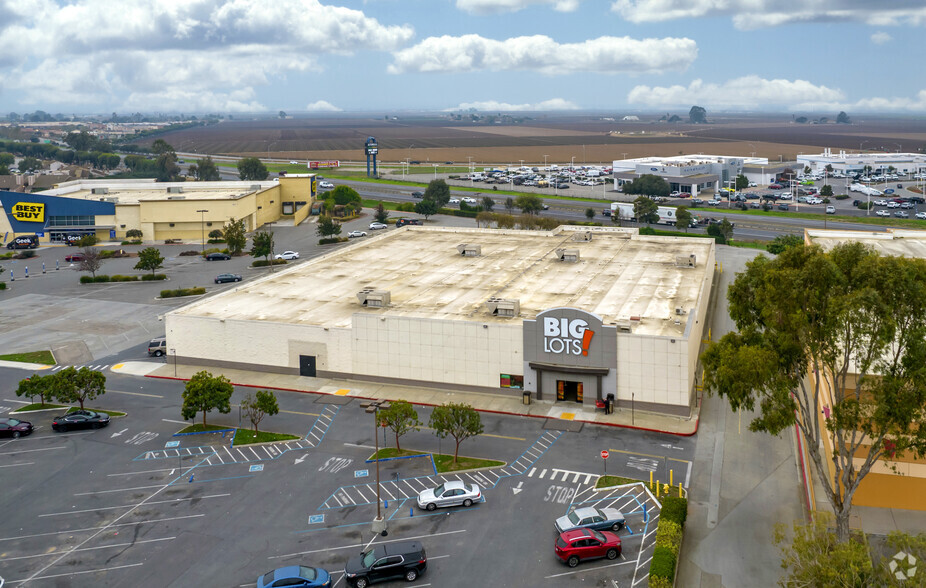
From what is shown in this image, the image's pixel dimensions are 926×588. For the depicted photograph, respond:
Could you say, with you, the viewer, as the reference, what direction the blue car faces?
facing to the right of the viewer

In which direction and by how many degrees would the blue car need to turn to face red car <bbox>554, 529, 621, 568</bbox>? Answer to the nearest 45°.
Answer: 0° — it already faces it

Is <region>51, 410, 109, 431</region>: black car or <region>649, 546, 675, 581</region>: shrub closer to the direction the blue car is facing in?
the shrub

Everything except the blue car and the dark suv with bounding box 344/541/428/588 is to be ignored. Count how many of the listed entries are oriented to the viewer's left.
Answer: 1
